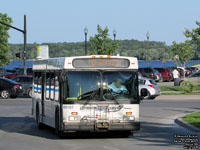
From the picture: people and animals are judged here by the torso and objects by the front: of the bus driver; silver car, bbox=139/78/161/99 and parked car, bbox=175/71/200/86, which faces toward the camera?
the bus driver

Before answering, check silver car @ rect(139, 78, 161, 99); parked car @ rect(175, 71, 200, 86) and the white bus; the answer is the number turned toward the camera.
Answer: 1

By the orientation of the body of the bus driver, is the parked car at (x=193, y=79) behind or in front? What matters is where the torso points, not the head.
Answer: behind

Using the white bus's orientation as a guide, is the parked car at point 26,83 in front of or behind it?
behind

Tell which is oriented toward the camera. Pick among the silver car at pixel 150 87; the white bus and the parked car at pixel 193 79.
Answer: the white bus

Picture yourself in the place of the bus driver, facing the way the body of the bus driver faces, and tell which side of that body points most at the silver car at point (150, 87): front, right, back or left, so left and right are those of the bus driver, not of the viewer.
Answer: back
